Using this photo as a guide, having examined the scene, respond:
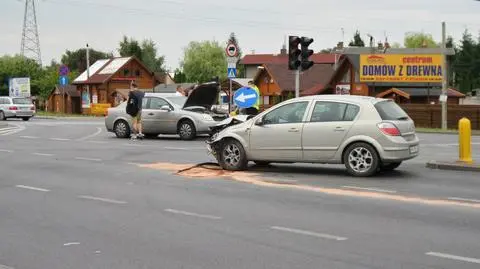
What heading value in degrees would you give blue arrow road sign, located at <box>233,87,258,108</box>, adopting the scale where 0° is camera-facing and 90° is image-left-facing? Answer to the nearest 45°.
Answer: approximately 0°

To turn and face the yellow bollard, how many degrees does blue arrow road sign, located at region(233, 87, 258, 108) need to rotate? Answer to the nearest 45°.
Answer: approximately 45° to its left

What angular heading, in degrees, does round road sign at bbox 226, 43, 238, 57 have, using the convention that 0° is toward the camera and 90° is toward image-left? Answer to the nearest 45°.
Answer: approximately 0°

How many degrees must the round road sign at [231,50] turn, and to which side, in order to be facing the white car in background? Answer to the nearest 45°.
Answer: approximately 135° to its right

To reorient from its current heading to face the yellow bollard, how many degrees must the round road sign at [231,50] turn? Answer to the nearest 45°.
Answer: approximately 45° to its left
